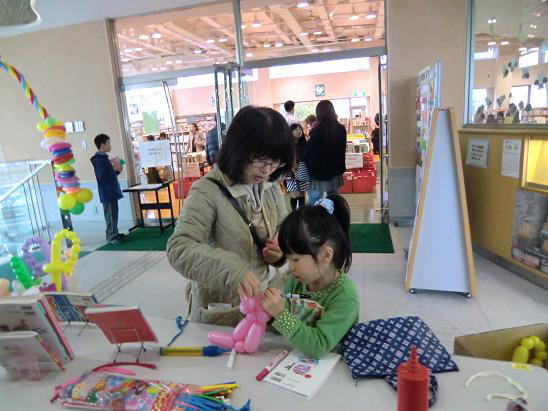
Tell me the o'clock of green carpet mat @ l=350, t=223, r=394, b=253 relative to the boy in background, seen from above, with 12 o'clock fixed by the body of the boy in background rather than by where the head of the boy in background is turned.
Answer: The green carpet mat is roughly at 1 o'clock from the boy in background.

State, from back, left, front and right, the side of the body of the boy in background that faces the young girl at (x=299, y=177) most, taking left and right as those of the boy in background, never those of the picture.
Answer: front

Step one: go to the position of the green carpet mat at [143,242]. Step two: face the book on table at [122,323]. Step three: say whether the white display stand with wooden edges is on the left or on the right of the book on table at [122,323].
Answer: left

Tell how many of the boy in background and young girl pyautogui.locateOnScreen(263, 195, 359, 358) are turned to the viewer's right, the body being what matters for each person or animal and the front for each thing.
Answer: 1

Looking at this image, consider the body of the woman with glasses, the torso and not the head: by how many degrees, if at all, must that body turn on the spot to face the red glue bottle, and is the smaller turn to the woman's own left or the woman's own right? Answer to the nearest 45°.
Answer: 0° — they already face it

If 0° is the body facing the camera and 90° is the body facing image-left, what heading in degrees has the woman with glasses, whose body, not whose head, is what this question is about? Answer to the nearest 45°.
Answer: approximately 315°

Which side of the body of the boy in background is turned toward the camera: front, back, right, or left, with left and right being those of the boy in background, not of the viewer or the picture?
right

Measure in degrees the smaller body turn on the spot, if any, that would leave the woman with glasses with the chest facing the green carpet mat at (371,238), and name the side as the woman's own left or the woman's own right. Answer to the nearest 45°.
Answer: approximately 90° to the woman's own left

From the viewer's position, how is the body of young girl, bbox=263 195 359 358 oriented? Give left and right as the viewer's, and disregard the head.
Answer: facing the viewer and to the left of the viewer

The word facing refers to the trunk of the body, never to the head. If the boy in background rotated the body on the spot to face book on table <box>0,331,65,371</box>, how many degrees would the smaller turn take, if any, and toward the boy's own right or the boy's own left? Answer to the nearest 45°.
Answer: approximately 90° to the boy's own right

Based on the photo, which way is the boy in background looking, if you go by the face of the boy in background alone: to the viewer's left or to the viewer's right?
to the viewer's right

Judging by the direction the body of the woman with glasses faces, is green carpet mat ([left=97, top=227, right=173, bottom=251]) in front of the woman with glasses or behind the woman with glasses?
behind
